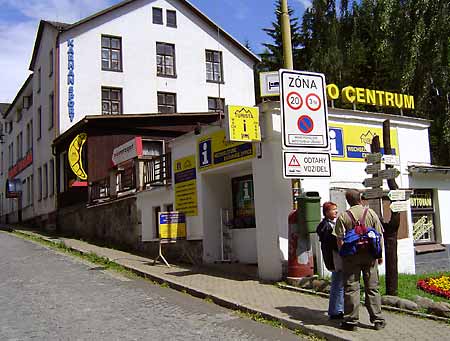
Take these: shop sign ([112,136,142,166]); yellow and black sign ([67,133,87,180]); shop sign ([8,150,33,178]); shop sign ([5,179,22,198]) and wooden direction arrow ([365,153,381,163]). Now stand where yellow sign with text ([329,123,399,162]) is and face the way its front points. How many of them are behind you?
4

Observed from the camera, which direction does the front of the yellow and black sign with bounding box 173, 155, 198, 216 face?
facing the viewer and to the left of the viewer

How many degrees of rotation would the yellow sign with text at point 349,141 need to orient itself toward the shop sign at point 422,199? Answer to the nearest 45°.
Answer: approximately 90° to its left

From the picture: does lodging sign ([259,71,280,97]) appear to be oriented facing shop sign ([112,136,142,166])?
no

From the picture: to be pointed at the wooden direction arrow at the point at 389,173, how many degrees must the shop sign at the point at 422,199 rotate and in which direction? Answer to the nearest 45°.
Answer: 0° — it already faces it

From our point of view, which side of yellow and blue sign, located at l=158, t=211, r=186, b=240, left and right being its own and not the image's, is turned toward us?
front

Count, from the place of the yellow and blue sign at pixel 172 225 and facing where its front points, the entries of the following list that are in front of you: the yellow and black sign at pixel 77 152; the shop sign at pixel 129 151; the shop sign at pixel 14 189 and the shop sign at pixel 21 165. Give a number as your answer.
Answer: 0

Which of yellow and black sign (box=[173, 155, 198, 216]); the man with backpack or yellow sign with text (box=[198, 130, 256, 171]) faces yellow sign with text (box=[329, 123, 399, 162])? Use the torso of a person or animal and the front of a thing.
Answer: the man with backpack

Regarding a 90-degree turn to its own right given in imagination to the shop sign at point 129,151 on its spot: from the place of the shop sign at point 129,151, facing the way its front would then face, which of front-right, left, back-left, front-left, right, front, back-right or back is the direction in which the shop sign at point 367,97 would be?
back

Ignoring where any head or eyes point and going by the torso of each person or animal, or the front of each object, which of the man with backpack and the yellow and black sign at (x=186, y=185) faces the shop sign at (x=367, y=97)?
the man with backpack

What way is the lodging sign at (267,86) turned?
toward the camera

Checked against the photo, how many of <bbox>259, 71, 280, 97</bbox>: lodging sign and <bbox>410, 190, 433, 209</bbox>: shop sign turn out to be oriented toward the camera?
2

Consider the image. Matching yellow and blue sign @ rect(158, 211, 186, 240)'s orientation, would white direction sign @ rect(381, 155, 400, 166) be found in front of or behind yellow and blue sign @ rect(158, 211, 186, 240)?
in front

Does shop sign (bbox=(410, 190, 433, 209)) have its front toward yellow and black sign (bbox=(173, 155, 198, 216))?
no

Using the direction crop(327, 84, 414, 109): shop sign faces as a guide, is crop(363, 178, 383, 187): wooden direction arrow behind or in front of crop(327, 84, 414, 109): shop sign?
in front

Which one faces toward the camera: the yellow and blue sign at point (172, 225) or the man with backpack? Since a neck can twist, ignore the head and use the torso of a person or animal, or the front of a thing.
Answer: the yellow and blue sign

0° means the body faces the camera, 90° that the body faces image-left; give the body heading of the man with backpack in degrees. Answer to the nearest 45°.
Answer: approximately 180°

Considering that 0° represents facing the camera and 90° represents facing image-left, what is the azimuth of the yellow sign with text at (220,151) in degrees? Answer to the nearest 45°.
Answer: approximately 45°
